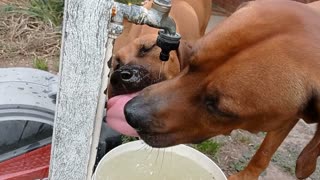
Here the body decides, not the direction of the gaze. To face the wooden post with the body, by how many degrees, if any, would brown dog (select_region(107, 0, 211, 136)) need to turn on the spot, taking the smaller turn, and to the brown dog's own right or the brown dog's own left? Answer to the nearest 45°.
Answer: approximately 45° to the brown dog's own right

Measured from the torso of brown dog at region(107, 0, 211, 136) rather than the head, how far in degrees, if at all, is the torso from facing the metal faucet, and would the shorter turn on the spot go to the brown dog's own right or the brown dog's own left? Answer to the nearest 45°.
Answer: approximately 45° to the brown dog's own left

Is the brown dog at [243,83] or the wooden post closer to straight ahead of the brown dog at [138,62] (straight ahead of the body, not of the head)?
the wooden post

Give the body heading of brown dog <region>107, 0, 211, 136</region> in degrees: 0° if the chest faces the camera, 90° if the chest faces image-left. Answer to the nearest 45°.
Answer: approximately 45°

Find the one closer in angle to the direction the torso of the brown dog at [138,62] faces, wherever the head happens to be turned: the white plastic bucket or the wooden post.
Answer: the wooden post

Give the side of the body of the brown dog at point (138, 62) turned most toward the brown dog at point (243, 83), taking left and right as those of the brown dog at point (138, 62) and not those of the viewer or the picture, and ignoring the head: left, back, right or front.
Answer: left
